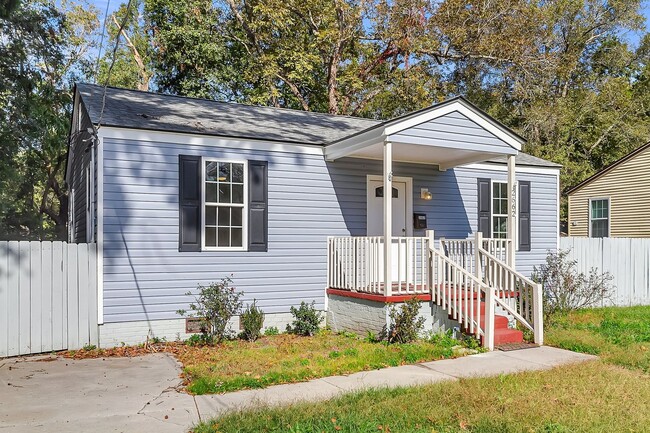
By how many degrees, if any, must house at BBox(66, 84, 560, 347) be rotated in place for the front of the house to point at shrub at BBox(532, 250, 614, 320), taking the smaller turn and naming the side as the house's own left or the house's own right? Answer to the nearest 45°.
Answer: approximately 90° to the house's own left

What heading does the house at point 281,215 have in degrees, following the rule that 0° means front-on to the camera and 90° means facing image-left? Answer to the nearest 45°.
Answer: approximately 315°

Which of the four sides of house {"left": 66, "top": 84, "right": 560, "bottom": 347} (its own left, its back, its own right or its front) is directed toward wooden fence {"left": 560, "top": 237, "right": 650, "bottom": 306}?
left

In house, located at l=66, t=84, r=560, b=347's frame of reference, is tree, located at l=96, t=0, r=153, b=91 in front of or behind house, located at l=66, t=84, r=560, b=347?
behind

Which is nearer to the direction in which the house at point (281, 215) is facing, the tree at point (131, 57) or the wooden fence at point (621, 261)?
the wooden fence
